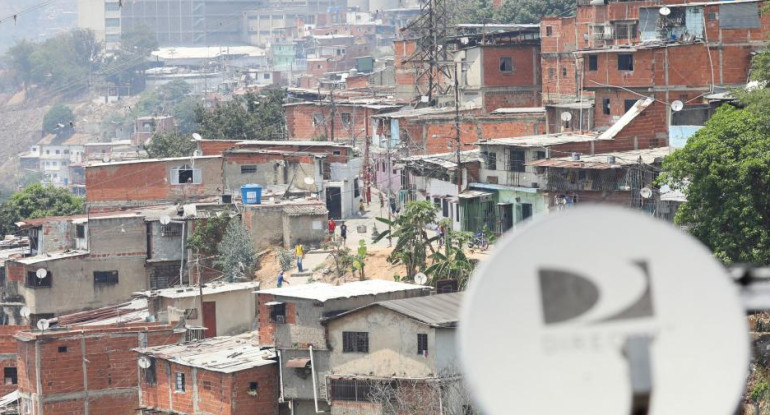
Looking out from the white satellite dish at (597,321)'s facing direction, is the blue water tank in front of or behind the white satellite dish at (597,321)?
behind

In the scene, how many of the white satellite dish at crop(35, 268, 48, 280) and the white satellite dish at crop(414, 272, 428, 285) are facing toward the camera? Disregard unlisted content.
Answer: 2

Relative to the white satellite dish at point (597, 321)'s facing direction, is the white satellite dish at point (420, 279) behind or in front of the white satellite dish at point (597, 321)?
behind

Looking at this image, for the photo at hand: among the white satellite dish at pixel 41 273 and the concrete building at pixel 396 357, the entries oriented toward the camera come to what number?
2

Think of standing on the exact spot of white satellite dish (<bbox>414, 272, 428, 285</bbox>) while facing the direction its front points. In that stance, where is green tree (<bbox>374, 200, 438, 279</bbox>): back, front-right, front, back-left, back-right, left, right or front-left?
back

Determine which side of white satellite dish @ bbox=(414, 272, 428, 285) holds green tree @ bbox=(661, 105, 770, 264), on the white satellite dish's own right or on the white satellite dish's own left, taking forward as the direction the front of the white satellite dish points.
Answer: on the white satellite dish's own left

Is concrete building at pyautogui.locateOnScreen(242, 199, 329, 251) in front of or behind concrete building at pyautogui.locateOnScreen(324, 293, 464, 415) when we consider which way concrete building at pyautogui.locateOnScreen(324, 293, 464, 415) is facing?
behind

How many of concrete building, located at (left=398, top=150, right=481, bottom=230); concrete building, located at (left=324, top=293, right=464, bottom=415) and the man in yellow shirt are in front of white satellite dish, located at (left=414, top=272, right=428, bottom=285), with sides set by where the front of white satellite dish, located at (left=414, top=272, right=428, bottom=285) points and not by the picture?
1
